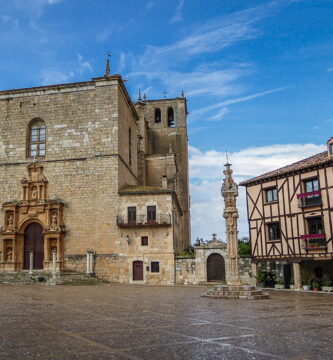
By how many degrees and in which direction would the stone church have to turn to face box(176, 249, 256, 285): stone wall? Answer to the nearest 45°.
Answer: approximately 90° to its left

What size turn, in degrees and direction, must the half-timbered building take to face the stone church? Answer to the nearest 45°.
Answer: approximately 45° to its right

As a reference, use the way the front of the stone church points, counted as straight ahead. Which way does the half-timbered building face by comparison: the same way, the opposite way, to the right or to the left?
to the right

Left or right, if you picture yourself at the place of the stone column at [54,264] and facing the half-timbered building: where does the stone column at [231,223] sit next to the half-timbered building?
right

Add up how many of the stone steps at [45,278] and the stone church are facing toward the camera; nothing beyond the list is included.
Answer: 2

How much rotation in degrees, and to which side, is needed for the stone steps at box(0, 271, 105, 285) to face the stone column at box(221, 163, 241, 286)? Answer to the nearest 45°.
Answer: approximately 45° to its left

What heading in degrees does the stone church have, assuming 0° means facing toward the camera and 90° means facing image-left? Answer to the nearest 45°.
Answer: approximately 0°

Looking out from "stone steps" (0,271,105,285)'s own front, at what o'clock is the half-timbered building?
The half-timbered building is roughly at 10 o'clock from the stone steps.

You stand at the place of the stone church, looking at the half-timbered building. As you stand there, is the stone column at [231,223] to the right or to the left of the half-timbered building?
right

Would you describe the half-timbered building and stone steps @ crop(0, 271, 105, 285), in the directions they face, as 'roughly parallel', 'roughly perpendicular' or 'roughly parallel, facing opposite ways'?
roughly perpendicular

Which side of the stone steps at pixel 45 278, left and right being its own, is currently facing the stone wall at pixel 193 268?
left
